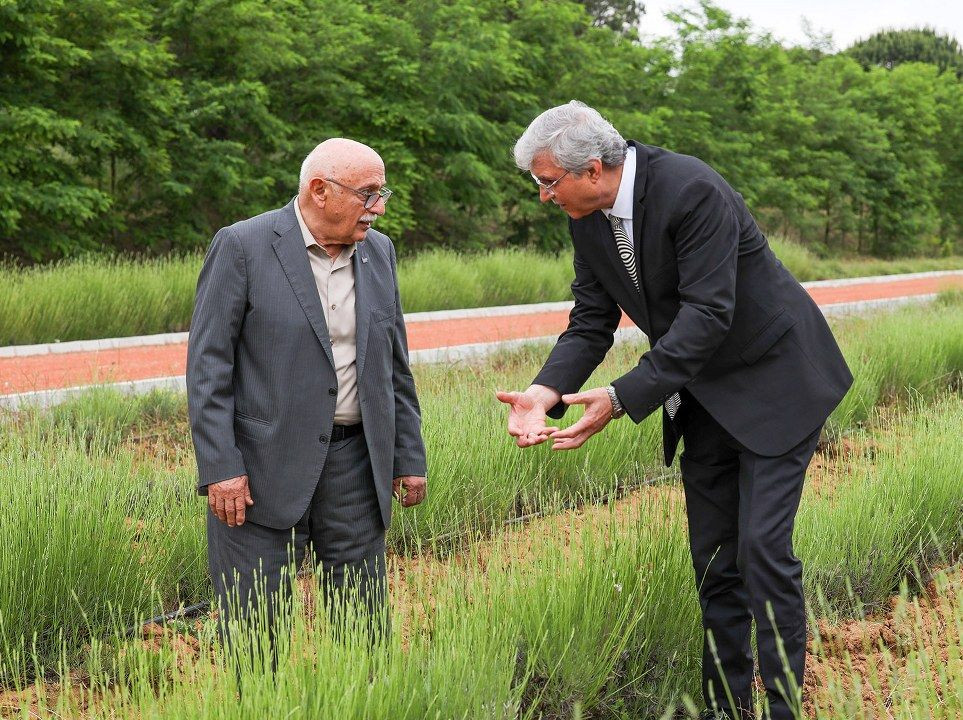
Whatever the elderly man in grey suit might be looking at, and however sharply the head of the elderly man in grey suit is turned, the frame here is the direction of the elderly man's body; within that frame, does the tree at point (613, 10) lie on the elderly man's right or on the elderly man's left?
on the elderly man's left

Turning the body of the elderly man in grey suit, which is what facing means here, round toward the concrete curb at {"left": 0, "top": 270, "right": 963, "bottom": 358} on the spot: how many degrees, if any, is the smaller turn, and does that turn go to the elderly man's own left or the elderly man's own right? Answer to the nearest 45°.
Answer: approximately 135° to the elderly man's own left

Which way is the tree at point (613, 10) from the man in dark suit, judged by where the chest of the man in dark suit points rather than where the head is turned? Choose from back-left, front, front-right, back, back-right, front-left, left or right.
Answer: back-right

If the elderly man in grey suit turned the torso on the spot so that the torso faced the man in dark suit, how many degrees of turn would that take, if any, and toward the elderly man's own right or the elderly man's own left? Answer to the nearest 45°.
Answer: approximately 45° to the elderly man's own left

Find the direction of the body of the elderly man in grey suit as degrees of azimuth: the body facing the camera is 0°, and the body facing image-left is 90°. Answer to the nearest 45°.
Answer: approximately 315°

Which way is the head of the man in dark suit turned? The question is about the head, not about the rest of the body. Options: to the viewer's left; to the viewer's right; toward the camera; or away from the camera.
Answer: to the viewer's left

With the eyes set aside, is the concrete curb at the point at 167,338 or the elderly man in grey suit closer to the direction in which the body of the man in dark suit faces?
the elderly man in grey suit

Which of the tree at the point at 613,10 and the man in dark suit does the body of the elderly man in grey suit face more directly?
the man in dark suit

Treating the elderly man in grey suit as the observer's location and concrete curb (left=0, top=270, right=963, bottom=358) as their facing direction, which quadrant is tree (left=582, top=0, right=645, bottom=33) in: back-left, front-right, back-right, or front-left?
front-right

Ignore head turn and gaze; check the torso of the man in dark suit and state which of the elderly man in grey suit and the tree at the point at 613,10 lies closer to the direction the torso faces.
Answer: the elderly man in grey suit

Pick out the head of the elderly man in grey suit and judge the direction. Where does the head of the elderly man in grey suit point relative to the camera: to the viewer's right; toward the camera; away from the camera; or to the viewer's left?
to the viewer's right

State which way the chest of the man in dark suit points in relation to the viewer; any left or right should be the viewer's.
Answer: facing the viewer and to the left of the viewer

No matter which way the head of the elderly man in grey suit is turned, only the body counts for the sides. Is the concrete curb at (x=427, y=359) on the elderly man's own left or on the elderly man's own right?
on the elderly man's own left

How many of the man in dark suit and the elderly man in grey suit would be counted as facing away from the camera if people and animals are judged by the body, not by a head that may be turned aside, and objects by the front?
0

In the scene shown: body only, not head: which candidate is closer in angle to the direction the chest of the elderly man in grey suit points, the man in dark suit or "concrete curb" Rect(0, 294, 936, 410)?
the man in dark suit

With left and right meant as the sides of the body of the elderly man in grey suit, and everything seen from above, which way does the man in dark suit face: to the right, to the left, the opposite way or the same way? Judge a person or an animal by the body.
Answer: to the right

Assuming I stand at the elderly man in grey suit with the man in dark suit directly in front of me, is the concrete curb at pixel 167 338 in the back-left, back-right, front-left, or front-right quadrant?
back-left
